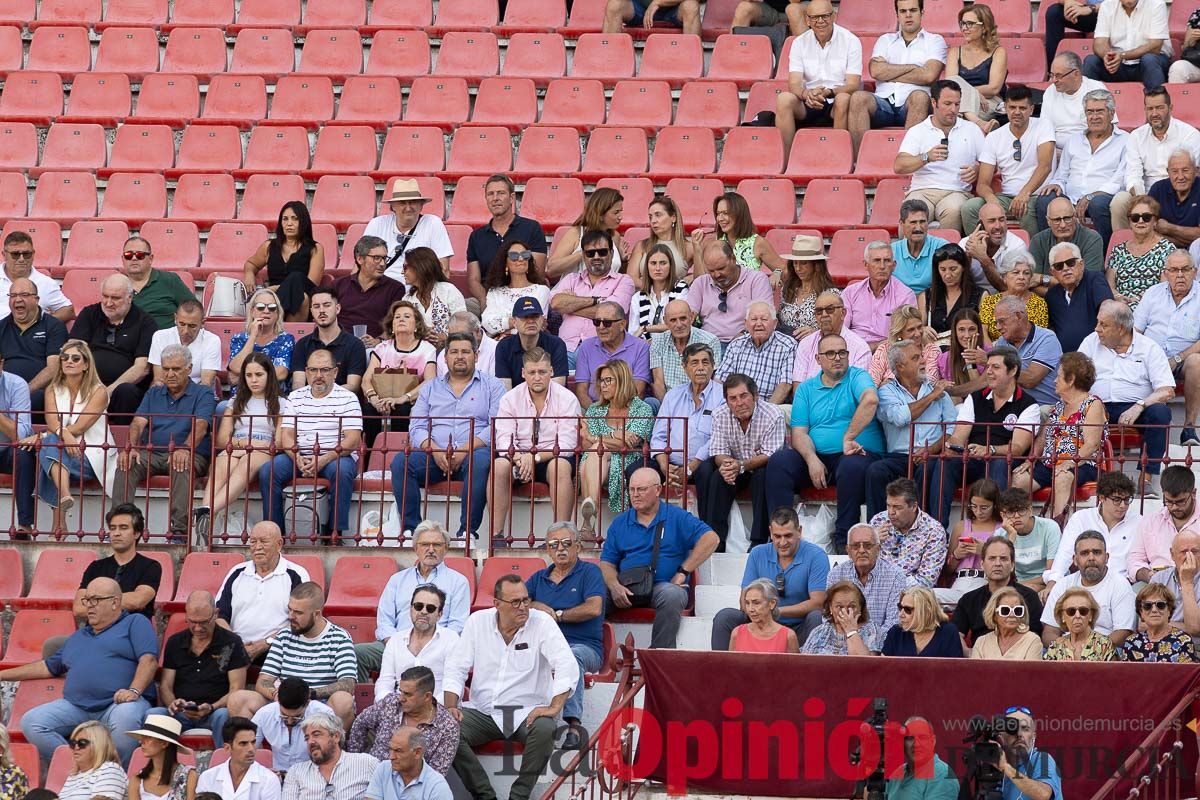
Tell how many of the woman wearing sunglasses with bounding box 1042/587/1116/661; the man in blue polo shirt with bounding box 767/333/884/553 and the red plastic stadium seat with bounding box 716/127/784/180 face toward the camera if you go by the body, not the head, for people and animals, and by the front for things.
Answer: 3

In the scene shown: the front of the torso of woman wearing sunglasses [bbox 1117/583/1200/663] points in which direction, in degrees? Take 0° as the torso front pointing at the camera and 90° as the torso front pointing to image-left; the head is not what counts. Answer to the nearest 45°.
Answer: approximately 0°

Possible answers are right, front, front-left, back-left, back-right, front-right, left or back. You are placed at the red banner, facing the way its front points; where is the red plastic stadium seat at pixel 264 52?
back-right

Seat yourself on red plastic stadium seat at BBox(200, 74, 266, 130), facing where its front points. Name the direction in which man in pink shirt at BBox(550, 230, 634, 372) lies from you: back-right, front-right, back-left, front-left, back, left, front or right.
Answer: front-left

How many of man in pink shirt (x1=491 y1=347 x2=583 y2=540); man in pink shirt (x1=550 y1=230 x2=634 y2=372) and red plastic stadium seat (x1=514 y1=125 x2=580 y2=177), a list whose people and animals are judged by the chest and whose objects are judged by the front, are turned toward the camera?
3

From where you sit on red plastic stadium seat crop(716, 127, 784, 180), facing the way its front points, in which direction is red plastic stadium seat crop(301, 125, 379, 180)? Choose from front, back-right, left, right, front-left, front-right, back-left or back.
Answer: right

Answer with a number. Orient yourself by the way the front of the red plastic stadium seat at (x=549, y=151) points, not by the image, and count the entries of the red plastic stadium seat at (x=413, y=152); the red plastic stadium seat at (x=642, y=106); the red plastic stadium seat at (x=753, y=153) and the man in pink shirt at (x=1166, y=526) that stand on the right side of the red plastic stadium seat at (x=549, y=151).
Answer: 1

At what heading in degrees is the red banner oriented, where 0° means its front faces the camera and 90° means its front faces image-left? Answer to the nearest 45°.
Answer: approximately 0°

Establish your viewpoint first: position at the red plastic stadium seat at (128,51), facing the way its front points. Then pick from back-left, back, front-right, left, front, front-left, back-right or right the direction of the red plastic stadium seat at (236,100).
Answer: front-left
